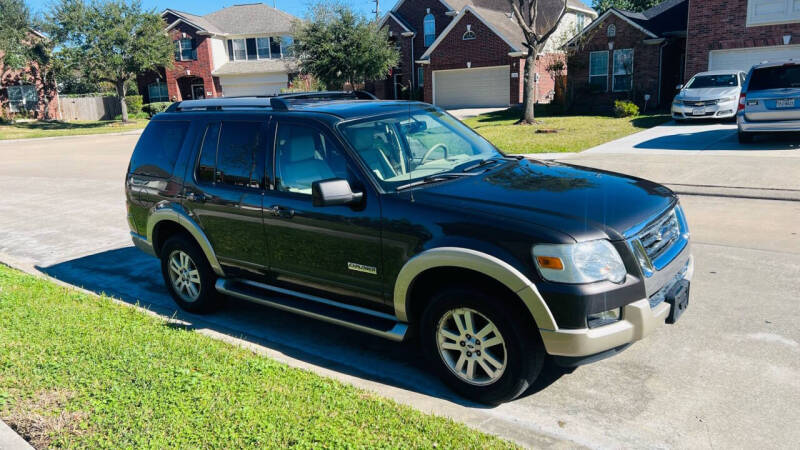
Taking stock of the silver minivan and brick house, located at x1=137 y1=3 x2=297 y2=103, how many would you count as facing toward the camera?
1

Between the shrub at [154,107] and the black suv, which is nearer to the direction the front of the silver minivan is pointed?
the shrub

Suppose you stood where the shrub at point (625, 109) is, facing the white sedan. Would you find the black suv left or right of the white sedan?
right

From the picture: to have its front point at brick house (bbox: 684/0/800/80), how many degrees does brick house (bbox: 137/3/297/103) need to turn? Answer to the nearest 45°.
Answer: approximately 45° to its left

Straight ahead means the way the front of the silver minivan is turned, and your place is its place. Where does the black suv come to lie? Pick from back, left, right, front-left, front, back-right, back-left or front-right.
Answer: back

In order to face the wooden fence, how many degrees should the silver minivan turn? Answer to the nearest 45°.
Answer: approximately 90° to its left

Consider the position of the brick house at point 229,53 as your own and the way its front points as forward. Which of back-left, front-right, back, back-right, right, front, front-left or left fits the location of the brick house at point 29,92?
right

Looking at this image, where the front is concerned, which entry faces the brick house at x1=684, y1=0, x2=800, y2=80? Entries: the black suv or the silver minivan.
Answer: the silver minivan

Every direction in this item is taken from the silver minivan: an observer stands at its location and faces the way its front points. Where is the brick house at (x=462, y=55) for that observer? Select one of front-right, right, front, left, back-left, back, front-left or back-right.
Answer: front-left

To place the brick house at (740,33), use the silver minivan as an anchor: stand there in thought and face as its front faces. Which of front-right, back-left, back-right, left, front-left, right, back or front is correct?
front

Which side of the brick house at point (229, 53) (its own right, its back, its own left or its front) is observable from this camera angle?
front

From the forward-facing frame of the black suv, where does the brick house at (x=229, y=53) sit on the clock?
The brick house is roughly at 7 o'clock from the black suv.

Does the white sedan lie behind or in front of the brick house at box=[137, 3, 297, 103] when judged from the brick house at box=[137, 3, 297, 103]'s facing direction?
in front

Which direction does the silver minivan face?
away from the camera

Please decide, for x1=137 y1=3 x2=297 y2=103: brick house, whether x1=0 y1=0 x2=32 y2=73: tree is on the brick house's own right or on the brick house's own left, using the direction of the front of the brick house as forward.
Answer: on the brick house's own right

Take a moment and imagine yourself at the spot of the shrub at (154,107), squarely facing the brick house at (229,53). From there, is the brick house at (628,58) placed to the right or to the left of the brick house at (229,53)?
right

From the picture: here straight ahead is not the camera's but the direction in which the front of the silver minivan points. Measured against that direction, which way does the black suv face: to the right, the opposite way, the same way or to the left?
to the right

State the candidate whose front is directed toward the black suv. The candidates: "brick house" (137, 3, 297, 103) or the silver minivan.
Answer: the brick house
